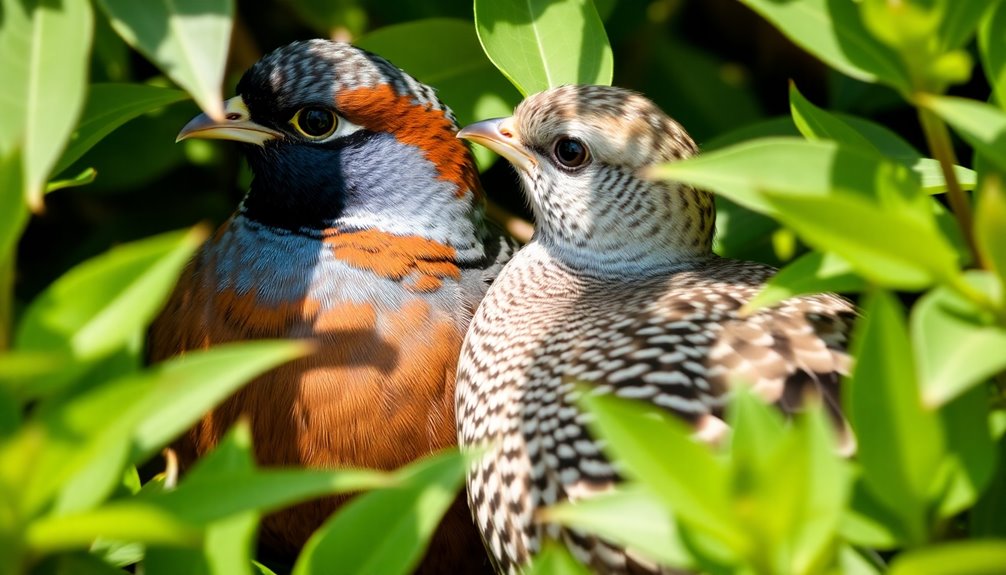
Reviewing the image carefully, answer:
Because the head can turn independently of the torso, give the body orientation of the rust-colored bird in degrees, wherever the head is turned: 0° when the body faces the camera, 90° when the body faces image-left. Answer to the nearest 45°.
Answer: approximately 45°

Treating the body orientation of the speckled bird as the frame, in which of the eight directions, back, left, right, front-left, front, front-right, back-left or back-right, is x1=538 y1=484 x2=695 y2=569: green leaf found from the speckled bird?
left

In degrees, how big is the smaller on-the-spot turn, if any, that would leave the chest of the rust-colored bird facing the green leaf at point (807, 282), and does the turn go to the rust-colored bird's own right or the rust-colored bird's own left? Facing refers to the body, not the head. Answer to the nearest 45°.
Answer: approximately 90° to the rust-colored bird's own left

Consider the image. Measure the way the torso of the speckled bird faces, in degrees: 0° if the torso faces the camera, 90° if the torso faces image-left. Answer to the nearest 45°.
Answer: approximately 90°

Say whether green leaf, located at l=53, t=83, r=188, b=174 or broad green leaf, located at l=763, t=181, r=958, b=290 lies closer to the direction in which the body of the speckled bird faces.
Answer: the green leaf

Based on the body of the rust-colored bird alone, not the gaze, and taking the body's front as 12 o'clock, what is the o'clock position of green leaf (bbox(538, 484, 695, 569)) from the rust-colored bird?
The green leaf is roughly at 10 o'clock from the rust-colored bird.

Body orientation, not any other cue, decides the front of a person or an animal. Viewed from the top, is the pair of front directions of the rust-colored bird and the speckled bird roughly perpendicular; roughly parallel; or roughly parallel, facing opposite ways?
roughly perpendicular
